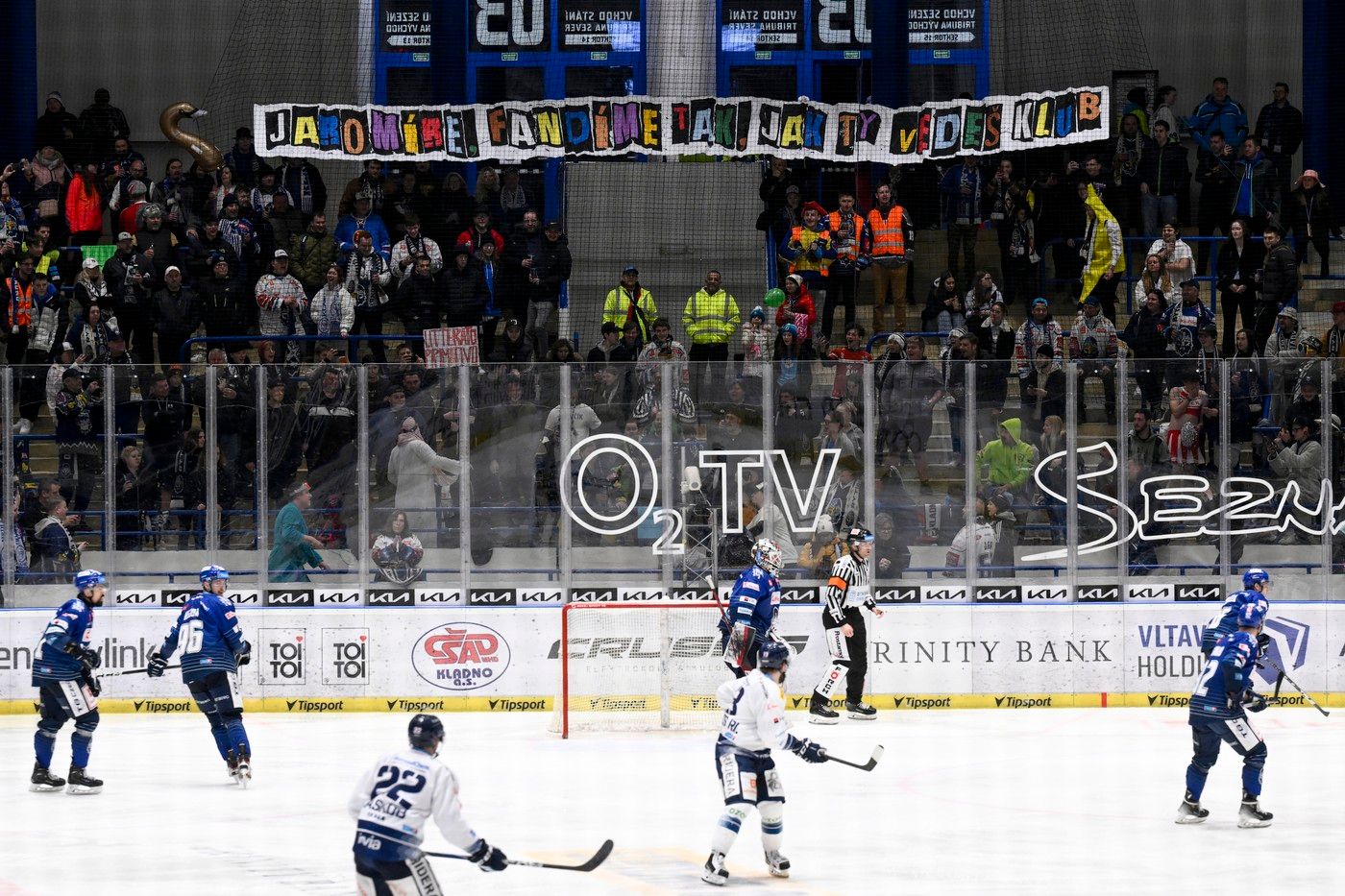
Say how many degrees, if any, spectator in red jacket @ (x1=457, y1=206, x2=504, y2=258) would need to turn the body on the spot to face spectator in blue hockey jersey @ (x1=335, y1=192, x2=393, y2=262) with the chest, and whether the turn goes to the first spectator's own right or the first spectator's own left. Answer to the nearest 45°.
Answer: approximately 135° to the first spectator's own right

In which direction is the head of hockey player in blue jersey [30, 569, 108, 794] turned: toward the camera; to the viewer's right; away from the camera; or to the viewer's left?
to the viewer's right

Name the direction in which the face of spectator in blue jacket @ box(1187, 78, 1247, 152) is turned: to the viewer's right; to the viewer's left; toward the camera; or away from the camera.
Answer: toward the camera

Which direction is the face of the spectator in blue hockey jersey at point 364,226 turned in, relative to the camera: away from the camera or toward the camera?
toward the camera

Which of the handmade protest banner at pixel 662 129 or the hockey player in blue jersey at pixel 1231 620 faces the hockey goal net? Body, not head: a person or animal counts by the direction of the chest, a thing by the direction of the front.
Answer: the handmade protest banner

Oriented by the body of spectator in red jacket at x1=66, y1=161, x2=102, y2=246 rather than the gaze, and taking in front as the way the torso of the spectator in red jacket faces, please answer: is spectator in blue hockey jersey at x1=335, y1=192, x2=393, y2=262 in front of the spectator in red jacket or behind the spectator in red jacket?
in front

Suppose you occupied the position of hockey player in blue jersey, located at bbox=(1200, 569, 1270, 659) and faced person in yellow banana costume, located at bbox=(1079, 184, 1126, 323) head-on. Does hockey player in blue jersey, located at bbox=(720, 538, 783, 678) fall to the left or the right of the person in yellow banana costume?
left

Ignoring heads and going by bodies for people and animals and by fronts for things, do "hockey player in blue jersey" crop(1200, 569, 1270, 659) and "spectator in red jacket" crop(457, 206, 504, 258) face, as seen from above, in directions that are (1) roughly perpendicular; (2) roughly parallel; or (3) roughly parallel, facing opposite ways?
roughly perpendicular

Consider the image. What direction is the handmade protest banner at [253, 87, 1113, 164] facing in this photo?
toward the camera

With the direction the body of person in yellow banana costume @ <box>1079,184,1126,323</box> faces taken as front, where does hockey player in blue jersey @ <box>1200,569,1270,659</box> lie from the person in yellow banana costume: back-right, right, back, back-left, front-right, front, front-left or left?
left

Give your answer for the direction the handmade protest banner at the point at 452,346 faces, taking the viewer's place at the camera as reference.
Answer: facing the viewer

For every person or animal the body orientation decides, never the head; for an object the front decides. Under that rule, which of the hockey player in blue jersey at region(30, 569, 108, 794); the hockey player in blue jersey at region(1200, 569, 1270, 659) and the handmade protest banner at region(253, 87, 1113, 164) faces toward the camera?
the handmade protest banner
